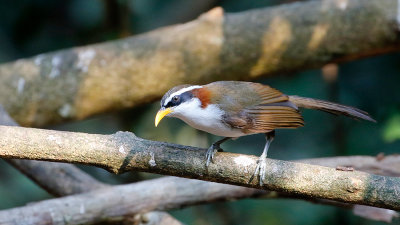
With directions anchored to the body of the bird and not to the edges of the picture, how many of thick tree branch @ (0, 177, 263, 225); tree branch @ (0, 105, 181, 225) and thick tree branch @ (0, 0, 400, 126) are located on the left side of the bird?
0

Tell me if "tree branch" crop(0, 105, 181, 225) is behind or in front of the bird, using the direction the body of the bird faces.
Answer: in front

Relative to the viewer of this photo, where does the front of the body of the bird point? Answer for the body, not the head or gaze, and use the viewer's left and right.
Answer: facing to the left of the viewer

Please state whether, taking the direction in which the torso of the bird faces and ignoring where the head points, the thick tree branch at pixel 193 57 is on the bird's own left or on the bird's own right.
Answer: on the bird's own right

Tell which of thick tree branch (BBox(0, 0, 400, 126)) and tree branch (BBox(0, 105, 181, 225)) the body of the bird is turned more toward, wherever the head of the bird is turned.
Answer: the tree branch
